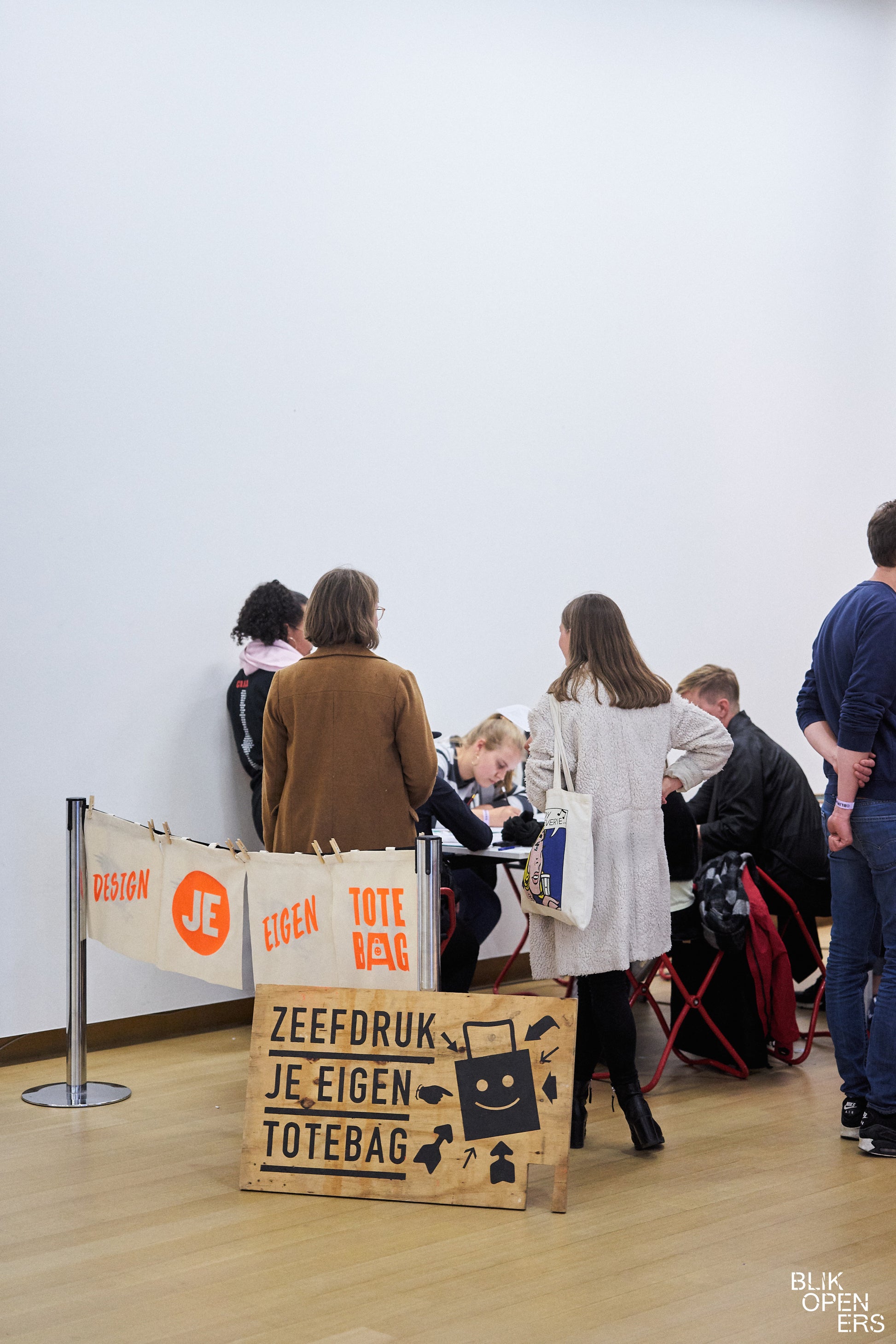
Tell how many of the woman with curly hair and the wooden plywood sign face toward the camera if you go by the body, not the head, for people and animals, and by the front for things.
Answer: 1

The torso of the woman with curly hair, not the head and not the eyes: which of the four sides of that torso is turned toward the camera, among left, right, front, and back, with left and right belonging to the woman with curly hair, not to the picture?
right

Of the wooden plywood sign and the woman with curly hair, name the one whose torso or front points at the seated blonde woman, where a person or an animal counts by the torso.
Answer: the woman with curly hair

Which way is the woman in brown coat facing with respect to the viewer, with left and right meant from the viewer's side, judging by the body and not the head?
facing away from the viewer

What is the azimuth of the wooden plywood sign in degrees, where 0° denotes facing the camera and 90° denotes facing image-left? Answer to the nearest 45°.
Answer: approximately 0°

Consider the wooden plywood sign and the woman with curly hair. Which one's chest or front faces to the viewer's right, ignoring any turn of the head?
the woman with curly hair
